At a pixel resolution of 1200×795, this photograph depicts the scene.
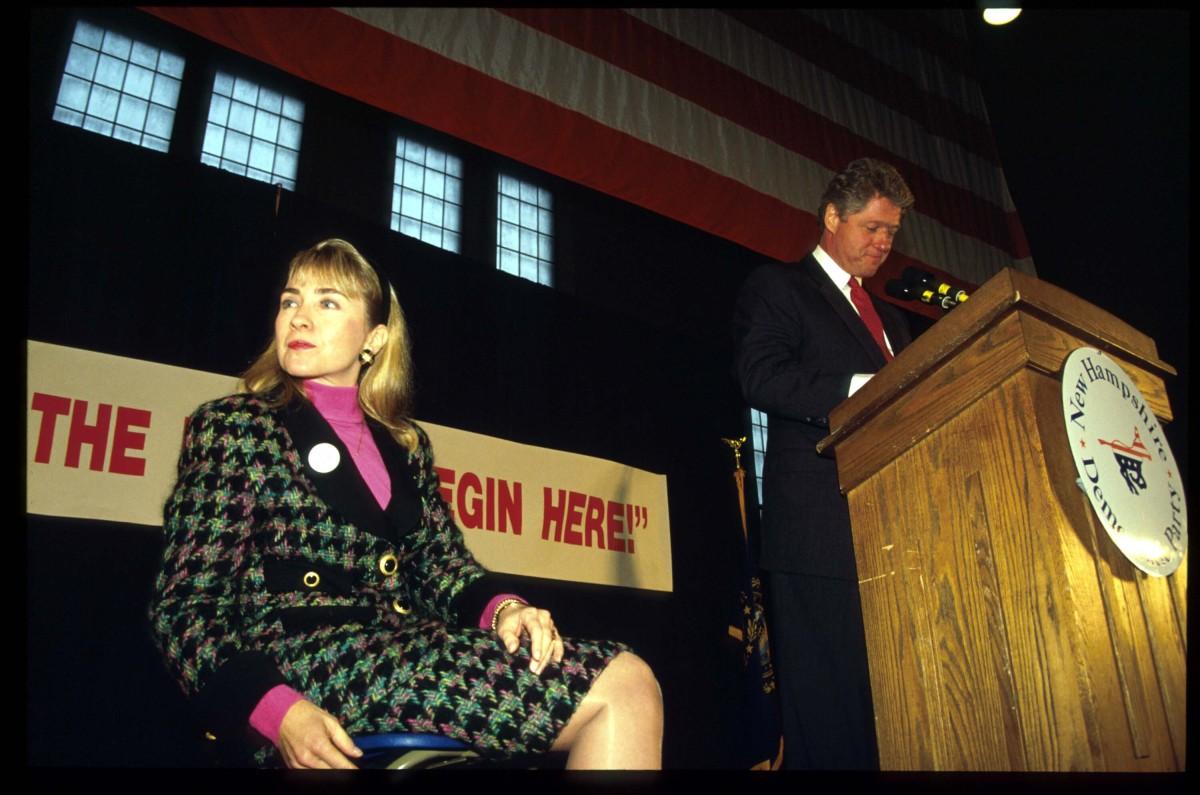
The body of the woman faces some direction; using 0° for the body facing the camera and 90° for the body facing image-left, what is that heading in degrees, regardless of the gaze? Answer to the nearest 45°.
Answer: approximately 315°

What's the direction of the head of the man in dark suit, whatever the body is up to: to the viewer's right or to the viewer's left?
to the viewer's right

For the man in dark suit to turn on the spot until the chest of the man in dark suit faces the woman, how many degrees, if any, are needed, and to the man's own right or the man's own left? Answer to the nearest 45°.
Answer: approximately 90° to the man's own right

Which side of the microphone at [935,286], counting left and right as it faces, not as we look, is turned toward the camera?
left

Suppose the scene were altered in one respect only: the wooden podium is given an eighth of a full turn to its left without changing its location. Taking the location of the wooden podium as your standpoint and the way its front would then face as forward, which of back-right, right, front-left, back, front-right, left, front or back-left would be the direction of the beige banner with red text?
back-left

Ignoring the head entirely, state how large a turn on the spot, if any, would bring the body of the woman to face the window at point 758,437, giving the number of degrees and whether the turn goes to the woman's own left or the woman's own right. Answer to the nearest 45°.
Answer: approximately 90° to the woman's own left

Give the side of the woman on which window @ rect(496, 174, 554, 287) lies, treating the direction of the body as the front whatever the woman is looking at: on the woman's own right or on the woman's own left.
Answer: on the woman's own left

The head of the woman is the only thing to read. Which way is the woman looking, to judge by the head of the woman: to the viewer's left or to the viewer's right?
to the viewer's left

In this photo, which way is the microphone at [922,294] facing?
to the viewer's left

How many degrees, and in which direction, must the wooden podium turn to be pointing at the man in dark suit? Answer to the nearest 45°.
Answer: approximately 180°

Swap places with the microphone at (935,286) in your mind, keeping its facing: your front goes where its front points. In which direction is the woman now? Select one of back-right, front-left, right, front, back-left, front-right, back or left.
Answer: front-left

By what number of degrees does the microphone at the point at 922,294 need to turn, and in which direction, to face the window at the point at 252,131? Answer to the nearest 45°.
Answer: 0° — it already faces it

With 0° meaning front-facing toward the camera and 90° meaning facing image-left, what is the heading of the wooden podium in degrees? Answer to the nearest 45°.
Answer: approximately 315°
